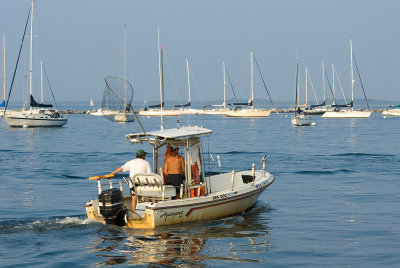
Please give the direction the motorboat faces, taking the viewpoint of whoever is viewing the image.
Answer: facing away from the viewer and to the right of the viewer
